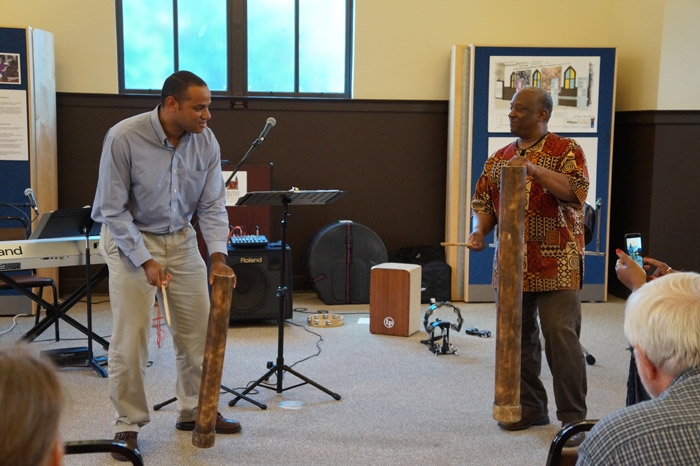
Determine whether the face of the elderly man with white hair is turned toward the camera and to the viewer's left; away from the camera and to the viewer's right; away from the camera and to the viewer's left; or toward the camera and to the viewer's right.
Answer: away from the camera and to the viewer's left

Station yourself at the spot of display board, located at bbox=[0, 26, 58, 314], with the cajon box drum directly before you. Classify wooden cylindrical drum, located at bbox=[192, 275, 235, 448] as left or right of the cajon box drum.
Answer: right

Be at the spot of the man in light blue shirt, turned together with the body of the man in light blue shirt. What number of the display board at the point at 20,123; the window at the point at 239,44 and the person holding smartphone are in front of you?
1

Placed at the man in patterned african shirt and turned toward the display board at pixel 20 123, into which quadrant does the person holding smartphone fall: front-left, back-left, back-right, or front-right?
back-left

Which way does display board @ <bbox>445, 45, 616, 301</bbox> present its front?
toward the camera

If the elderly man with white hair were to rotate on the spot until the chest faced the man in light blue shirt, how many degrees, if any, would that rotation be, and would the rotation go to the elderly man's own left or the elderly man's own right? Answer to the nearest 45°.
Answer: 0° — they already face them

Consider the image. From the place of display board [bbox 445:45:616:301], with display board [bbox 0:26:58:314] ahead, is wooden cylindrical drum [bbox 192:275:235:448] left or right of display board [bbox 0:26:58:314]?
left

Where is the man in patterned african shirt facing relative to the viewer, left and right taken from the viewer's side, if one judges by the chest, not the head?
facing the viewer and to the left of the viewer

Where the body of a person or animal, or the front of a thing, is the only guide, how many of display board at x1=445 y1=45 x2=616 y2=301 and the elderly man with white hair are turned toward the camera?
1

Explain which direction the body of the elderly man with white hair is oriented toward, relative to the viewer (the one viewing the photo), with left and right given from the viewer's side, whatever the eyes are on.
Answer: facing away from the viewer and to the left of the viewer

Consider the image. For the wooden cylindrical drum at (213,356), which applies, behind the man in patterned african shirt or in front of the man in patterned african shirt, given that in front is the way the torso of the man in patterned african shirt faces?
in front

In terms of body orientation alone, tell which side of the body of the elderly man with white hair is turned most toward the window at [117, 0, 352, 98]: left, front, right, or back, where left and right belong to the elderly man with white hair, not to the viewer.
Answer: front

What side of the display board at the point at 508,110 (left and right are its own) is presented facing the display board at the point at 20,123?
right

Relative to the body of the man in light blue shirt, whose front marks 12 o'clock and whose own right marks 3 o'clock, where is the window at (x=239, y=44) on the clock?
The window is roughly at 8 o'clock from the man in light blue shirt.

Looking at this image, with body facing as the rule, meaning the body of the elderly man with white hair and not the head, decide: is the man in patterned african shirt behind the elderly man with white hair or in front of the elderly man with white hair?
in front

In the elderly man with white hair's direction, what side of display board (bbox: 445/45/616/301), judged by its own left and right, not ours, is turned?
front
